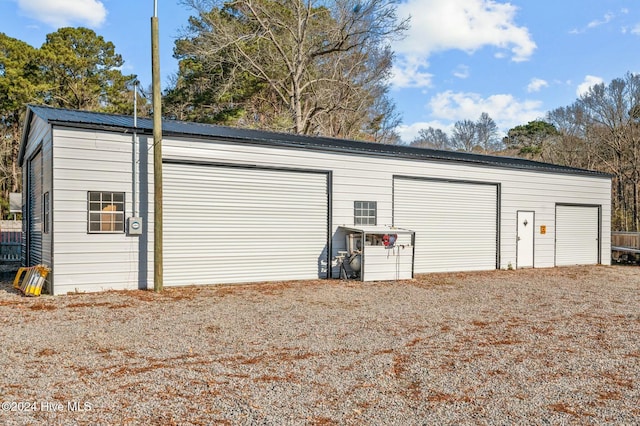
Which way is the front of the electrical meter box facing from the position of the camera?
facing the viewer

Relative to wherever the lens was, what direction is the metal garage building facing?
facing the viewer and to the right of the viewer

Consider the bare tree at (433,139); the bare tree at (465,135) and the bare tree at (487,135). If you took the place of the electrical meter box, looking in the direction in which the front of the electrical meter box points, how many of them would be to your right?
0

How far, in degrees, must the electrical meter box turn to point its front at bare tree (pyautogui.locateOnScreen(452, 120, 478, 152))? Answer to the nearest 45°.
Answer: approximately 135° to its left

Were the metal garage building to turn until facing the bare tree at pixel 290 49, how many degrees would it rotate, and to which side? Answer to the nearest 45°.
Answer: approximately 135° to its left

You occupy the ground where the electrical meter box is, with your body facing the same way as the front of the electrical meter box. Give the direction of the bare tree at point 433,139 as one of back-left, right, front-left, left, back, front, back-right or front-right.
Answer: back-left

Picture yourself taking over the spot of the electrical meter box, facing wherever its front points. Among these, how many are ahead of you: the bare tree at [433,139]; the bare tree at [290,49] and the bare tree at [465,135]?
0

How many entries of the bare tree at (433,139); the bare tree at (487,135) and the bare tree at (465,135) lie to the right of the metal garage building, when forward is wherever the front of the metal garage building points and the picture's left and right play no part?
0

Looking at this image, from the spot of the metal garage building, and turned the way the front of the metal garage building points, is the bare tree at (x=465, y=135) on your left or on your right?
on your left

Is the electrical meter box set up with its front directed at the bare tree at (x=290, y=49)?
no

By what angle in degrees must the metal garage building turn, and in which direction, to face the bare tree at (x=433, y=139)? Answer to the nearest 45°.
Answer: approximately 135° to its left
